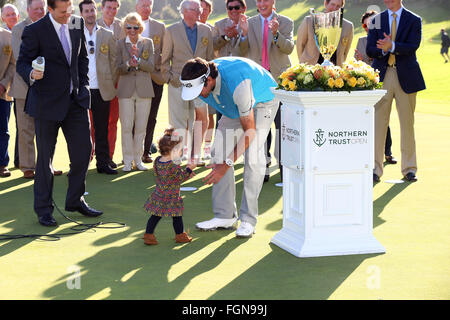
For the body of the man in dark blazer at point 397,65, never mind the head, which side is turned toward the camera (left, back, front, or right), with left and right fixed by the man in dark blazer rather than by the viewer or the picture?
front

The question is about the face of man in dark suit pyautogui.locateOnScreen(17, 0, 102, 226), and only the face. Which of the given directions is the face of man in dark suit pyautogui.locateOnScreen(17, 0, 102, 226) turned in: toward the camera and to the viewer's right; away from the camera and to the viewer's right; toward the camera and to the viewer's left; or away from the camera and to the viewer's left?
toward the camera and to the viewer's right

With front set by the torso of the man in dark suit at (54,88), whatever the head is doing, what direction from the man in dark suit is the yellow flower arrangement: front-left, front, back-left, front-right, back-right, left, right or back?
front

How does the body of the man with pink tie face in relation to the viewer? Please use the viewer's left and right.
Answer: facing the viewer

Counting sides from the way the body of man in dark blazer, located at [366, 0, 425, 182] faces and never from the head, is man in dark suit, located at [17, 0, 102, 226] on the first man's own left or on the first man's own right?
on the first man's own right

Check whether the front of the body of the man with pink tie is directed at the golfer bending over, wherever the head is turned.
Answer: yes

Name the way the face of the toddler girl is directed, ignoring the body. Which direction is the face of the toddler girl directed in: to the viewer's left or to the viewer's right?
to the viewer's right

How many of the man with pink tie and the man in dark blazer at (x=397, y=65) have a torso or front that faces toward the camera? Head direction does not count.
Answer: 2

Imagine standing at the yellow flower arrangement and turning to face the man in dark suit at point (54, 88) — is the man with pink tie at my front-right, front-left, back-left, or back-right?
front-right

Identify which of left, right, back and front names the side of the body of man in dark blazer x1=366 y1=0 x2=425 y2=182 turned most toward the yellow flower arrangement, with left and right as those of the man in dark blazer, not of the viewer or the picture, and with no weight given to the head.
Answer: front

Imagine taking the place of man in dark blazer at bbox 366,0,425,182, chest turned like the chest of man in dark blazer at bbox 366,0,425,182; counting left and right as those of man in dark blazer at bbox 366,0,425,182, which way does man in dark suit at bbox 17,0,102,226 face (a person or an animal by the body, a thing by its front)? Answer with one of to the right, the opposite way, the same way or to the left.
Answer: to the left

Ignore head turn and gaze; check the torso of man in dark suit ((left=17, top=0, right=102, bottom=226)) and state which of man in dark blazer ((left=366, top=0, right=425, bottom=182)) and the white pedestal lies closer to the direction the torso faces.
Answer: the white pedestal

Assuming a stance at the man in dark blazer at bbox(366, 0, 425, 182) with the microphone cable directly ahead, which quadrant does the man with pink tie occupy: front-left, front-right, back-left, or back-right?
front-right

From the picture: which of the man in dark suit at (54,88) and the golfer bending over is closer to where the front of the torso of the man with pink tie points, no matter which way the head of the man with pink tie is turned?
the golfer bending over

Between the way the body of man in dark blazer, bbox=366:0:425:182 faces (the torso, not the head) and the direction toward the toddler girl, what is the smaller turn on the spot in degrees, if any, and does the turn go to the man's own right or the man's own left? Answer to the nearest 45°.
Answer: approximately 45° to the man's own right

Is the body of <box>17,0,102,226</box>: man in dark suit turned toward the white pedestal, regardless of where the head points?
yes

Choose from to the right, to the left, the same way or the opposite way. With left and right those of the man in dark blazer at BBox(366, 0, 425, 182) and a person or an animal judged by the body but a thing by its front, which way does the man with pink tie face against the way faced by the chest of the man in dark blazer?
the same way

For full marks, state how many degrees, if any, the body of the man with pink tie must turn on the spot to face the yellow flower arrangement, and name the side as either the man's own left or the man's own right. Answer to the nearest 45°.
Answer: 0° — they already face it
